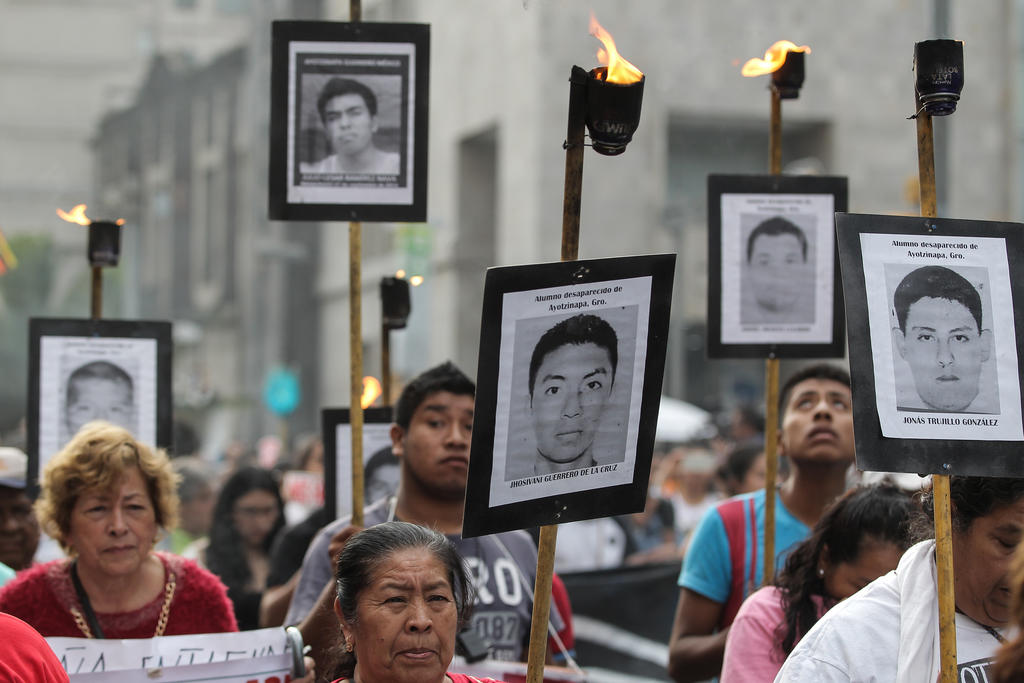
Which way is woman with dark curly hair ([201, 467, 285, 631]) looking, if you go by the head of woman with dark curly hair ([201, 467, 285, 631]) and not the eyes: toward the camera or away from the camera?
toward the camera

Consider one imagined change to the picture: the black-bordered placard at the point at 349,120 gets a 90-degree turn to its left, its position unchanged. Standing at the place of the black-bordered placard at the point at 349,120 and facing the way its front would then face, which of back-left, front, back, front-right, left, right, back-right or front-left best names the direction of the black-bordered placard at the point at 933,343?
front-right

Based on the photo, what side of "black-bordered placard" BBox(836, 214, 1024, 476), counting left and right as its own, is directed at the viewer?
front

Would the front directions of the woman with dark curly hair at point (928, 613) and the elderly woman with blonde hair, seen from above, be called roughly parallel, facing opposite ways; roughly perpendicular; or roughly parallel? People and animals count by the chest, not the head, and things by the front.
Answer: roughly parallel

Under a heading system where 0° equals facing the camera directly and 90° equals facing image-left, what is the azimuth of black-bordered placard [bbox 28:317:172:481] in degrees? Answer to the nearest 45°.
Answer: approximately 0°

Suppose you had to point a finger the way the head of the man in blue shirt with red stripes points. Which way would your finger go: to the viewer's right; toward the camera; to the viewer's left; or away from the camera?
toward the camera

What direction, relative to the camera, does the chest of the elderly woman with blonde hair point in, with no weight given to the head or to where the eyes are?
toward the camera

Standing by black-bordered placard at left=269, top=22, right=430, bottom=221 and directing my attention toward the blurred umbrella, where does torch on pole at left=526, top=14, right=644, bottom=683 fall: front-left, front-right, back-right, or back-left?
back-right

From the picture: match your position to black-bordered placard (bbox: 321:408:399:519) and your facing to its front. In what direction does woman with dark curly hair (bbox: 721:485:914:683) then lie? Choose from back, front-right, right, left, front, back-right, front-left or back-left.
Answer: front-left

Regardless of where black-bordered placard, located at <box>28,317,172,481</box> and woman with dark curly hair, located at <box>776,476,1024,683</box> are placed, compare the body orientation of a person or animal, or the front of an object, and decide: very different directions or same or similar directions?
same or similar directions

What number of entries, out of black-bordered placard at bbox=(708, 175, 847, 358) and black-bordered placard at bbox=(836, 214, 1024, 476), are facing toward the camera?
2

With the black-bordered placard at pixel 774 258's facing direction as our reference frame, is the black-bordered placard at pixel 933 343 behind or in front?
in front

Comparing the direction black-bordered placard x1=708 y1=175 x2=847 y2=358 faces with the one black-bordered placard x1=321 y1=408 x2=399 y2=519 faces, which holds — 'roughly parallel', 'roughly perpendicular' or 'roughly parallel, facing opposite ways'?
roughly parallel

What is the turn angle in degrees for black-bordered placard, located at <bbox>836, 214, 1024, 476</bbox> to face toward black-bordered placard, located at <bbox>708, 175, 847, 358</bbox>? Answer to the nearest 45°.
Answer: approximately 180°

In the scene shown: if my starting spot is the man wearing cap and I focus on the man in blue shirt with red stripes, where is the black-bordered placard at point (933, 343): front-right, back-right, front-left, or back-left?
front-right

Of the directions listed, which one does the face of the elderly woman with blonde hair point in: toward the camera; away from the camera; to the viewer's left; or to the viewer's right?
toward the camera

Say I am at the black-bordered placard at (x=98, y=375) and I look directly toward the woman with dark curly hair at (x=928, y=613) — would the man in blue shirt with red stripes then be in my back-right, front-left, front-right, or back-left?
front-left

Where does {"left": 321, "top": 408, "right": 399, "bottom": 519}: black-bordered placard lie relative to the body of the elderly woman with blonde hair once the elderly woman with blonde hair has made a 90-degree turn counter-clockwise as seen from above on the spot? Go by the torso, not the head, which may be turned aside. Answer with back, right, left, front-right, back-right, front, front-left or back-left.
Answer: front-left

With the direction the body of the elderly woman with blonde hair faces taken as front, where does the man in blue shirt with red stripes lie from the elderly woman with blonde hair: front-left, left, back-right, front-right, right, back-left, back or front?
left

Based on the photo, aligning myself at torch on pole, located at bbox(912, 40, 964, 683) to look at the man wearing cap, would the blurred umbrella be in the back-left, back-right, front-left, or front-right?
front-right

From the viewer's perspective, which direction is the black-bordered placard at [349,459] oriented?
toward the camera

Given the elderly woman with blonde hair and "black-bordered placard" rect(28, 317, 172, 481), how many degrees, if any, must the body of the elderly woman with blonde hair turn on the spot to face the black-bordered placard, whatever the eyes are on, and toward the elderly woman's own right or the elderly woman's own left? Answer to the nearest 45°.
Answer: approximately 180°
